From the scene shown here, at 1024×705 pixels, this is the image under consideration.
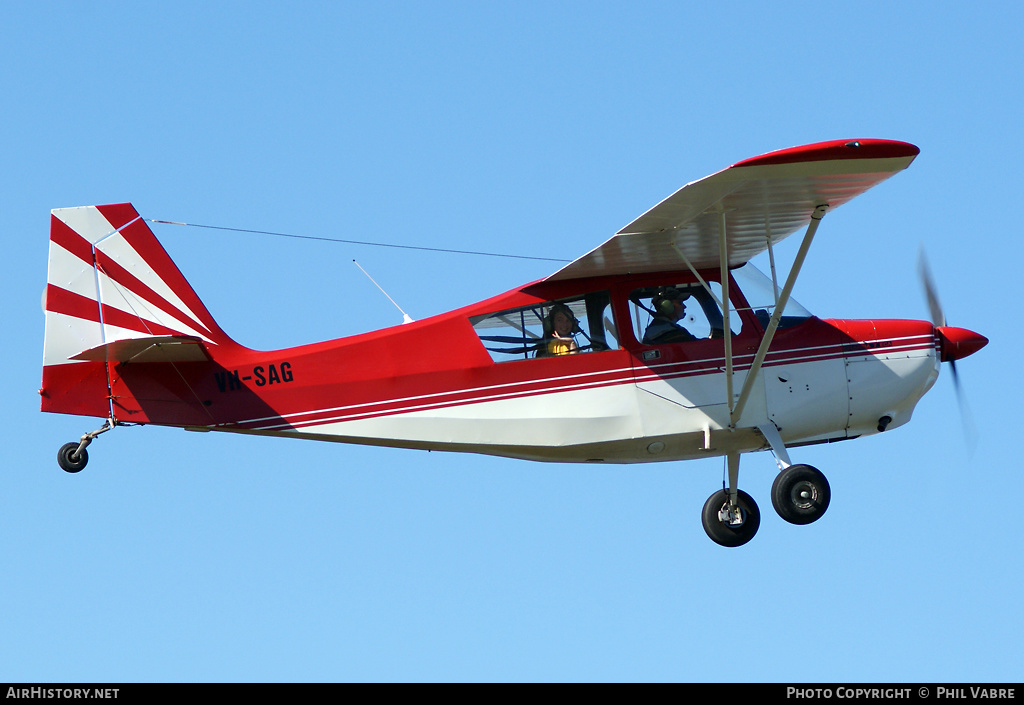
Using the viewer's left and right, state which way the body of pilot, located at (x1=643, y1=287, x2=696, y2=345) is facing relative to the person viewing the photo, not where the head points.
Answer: facing to the right of the viewer

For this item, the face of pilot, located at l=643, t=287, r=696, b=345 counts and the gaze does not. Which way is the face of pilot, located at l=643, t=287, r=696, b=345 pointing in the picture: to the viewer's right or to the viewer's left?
to the viewer's right

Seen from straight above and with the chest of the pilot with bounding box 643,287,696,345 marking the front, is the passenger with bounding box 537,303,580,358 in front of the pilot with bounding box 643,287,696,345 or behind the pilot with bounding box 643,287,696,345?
behind

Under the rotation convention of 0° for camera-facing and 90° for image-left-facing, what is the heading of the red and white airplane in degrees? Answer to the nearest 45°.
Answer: approximately 270°
